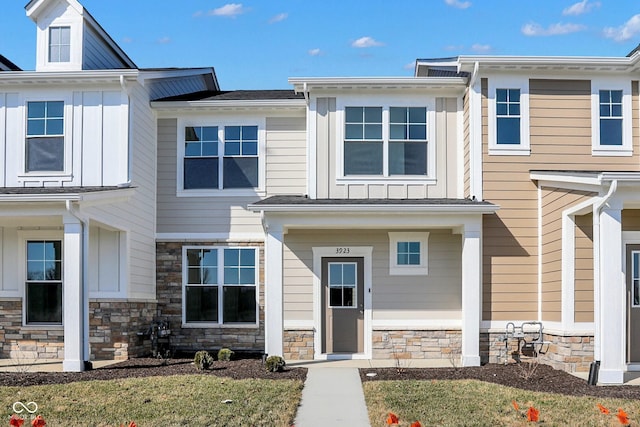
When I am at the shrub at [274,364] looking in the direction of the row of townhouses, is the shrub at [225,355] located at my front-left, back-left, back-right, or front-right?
front-left

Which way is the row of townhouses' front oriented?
toward the camera

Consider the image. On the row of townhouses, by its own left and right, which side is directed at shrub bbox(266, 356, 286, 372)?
front
